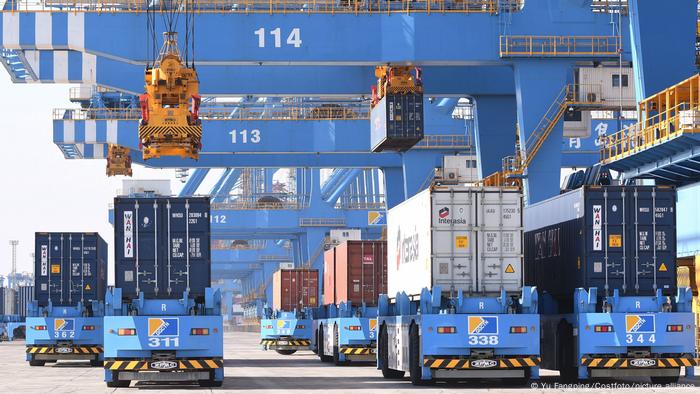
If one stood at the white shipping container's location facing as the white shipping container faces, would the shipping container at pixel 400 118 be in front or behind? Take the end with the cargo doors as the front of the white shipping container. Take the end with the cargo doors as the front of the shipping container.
behind

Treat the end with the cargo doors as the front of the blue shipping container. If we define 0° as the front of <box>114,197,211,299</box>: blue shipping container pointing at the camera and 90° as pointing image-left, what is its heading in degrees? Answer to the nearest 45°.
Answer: approximately 0°

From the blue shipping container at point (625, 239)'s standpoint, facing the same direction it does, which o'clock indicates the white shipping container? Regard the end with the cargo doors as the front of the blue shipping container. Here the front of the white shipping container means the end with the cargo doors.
The white shipping container is roughly at 3 o'clock from the blue shipping container.

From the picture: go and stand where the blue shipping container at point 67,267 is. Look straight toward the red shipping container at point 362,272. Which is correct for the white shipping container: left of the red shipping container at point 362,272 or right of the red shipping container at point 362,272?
right

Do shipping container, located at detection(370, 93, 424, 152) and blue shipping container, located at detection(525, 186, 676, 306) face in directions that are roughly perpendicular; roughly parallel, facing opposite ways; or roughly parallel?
roughly parallel

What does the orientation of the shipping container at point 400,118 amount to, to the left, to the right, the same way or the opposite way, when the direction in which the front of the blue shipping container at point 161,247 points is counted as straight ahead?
the same way

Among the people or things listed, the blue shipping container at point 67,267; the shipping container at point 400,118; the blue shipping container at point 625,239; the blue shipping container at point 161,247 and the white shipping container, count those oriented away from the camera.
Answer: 0

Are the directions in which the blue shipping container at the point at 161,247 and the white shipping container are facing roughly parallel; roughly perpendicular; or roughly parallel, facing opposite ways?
roughly parallel

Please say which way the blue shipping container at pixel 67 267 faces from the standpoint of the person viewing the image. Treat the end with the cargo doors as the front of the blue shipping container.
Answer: facing the viewer

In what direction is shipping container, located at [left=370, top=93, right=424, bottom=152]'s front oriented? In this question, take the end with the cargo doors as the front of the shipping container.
toward the camera

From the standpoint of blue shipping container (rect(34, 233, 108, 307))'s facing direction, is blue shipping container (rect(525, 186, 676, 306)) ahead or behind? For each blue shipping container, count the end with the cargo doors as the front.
ahead

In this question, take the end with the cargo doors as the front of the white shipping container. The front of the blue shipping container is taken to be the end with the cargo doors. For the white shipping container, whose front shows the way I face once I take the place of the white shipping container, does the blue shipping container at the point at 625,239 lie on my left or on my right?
on my left
